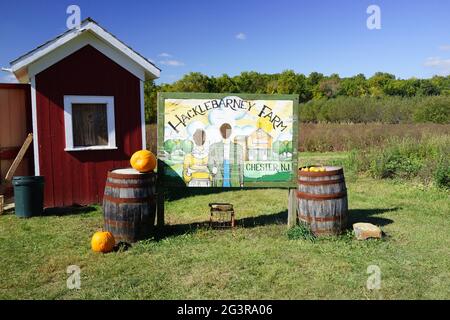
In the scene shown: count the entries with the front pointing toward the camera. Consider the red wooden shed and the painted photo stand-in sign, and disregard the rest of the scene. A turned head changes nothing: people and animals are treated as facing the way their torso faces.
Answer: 2

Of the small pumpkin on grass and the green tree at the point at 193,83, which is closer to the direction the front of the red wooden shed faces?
the small pumpkin on grass

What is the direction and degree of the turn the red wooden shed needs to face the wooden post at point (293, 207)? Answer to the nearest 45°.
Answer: approximately 45° to its left

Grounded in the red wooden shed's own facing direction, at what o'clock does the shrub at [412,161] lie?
The shrub is roughly at 9 o'clock from the red wooden shed.

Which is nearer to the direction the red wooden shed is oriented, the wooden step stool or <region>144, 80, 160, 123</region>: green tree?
the wooden step stool

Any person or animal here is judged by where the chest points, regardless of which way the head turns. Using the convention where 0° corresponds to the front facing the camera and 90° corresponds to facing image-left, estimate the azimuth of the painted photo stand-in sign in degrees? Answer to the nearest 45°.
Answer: approximately 0°

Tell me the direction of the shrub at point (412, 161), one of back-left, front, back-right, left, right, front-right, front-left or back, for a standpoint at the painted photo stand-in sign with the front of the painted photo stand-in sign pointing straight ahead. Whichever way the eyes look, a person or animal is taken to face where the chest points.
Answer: back-left

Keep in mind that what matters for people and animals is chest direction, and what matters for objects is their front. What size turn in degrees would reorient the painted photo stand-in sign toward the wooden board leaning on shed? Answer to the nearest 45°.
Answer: approximately 135° to its right

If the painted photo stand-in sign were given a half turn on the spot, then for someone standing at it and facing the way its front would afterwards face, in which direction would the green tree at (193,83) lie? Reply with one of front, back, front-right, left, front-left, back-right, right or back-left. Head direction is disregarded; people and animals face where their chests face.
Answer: front

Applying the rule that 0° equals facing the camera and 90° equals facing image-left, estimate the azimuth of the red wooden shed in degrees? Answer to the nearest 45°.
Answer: approximately 0°

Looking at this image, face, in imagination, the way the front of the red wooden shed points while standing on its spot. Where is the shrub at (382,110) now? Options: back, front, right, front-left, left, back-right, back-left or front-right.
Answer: back-left

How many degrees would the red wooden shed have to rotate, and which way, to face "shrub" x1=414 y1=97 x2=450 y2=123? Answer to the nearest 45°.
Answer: approximately 135° to its left
